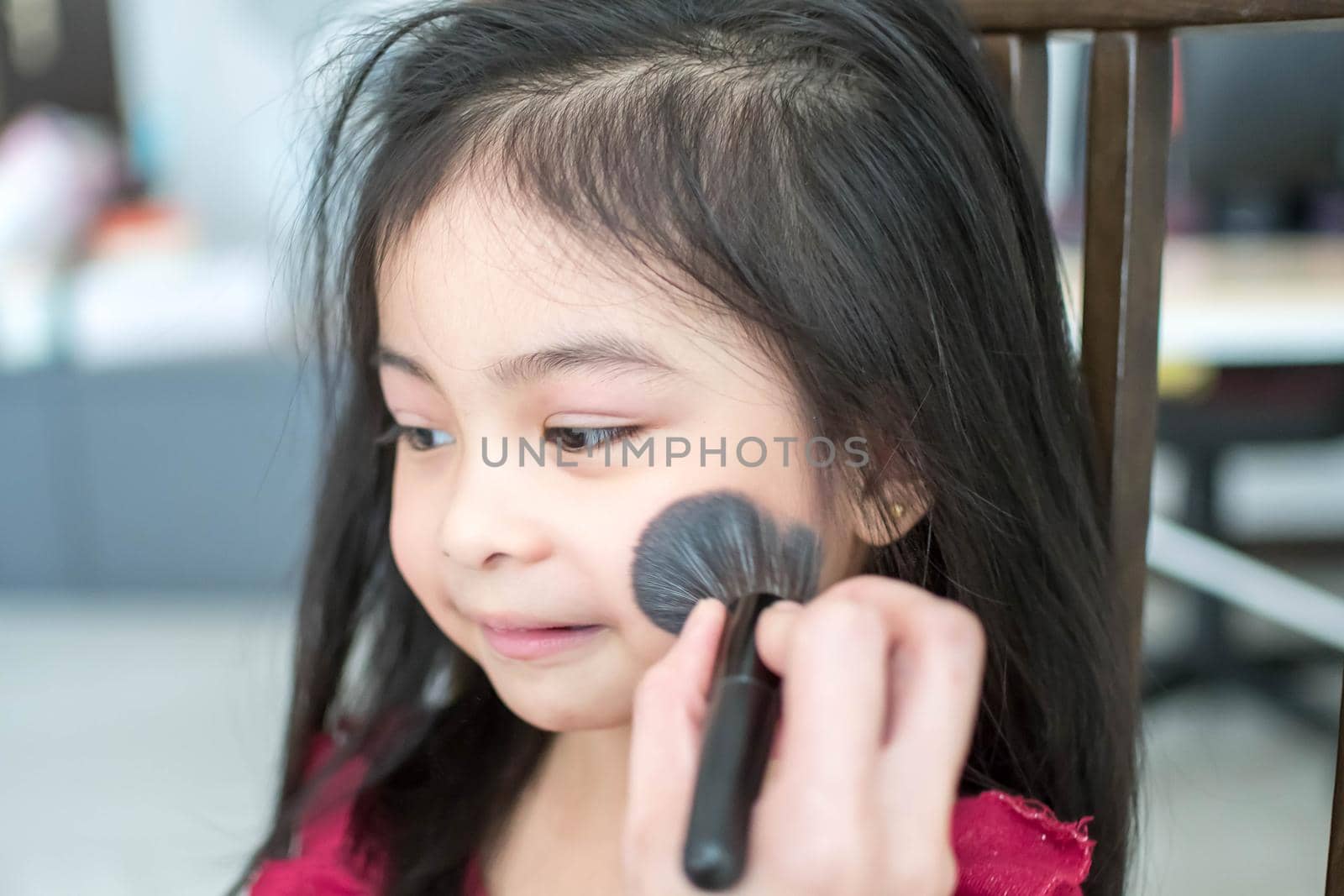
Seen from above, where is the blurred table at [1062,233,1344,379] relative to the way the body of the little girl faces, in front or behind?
behind

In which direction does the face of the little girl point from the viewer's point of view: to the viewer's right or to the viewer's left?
to the viewer's left

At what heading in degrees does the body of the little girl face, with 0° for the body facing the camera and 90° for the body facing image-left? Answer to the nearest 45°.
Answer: approximately 45°

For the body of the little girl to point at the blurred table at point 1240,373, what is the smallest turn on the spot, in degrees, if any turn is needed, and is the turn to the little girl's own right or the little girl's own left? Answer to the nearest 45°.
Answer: approximately 180°
